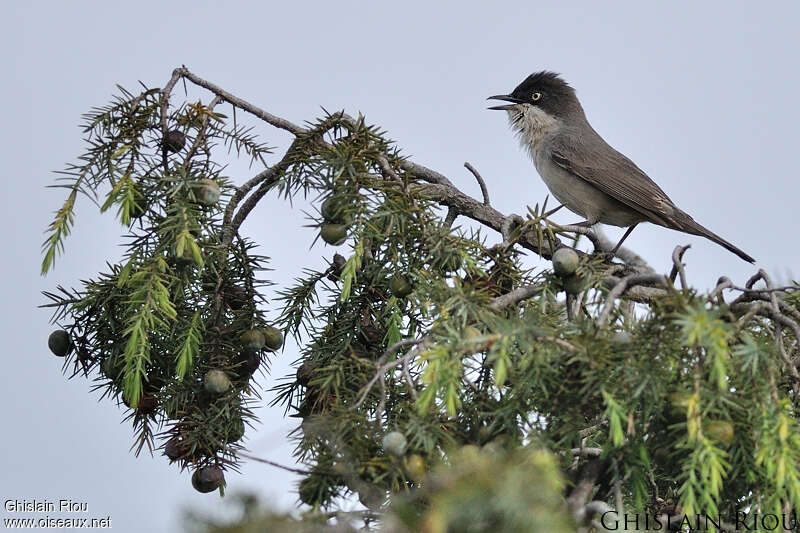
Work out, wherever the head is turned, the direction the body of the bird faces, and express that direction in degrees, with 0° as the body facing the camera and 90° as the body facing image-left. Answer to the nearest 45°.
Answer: approximately 90°
